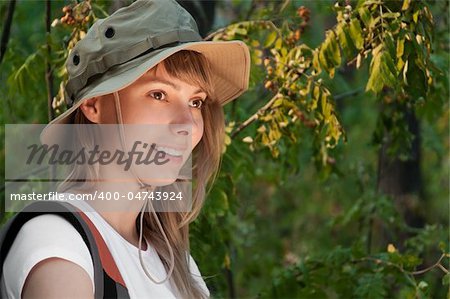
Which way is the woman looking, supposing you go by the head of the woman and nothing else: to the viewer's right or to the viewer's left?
to the viewer's right

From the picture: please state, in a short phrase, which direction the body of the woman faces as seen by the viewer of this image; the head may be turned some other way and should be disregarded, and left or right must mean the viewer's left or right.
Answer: facing the viewer and to the right of the viewer
